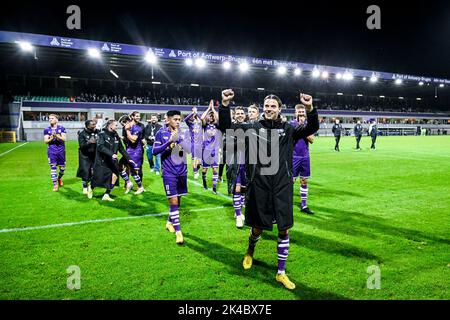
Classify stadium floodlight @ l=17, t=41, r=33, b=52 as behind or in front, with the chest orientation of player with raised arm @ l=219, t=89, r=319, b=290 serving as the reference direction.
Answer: behind

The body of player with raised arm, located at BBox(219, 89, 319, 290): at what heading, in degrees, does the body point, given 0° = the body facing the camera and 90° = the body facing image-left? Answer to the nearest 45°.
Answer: approximately 0°
